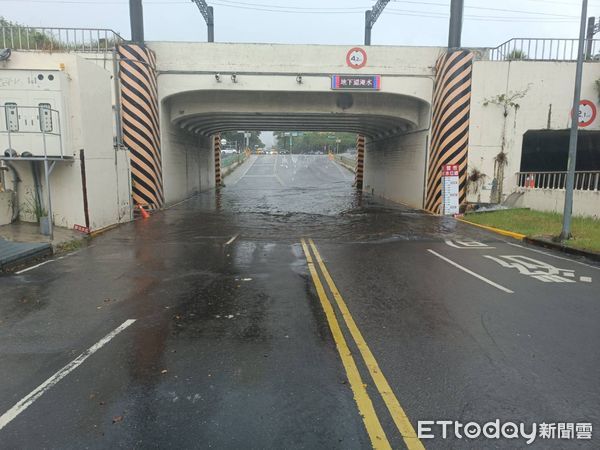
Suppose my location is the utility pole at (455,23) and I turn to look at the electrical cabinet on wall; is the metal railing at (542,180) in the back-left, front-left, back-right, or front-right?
back-left

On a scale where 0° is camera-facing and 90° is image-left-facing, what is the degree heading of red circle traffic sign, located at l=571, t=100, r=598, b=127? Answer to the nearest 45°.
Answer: approximately 0°

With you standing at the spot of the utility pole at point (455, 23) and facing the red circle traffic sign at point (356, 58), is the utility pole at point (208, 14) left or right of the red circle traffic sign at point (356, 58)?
right

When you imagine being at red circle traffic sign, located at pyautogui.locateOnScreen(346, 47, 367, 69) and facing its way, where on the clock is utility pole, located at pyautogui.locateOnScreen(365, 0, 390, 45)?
The utility pole is roughly at 6 o'clock from the red circle traffic sign.

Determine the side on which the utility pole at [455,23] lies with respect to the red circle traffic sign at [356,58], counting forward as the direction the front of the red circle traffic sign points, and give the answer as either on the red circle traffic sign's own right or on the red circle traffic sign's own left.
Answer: on the red circle traffic sign's own left

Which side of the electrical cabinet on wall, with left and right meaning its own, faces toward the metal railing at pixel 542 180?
left

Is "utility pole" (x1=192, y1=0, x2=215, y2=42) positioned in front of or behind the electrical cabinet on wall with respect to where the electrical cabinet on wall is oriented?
behind

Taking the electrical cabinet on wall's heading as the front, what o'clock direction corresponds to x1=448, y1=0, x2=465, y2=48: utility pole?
The utility pole is roughly at 9 o'clock from the electrical cabinet on wall.

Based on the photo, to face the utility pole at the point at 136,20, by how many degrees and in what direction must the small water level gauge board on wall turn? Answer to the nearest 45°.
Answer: approximately 90° to its right

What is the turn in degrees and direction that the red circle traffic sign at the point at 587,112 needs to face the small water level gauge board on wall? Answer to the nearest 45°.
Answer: approximately 45° to its right

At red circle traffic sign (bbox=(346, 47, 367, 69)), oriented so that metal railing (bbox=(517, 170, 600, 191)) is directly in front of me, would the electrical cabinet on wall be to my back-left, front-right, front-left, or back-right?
back-right

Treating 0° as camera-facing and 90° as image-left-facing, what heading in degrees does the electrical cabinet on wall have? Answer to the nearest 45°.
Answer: approximately 0°

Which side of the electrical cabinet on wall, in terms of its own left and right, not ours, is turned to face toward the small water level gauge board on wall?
left
